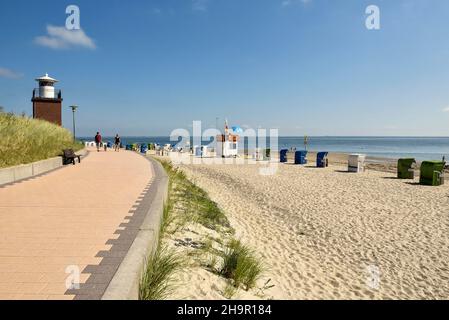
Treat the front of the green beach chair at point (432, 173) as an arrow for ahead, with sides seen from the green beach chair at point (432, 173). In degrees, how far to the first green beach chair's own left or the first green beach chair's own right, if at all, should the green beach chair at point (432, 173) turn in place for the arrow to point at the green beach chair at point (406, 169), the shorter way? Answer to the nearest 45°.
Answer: approximately 90° to the first green beach chair's own left

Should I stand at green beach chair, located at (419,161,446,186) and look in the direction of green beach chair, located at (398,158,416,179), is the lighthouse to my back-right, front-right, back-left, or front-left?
front-left

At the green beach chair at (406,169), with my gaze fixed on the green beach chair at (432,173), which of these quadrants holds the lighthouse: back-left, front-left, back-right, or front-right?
back-right

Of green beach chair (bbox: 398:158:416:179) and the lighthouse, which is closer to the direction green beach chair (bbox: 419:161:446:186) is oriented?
the green beach chair

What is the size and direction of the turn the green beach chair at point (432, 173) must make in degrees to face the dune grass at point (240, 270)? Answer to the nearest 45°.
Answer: approximately 135° to its right

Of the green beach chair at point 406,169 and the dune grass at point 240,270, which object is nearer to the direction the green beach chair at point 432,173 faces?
the green beach chair

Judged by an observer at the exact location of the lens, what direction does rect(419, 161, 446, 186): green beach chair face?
facing away from the viewer and to the right of the viewer

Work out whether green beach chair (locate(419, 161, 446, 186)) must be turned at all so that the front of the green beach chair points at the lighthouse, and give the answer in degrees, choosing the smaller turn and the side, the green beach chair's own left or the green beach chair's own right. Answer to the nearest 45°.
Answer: approximately 135° to the green beach chair's own left
